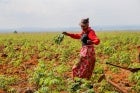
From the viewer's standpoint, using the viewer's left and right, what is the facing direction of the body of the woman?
facing the viewer and to the left of the viewer
